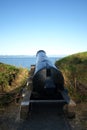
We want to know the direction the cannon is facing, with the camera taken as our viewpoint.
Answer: facing away from the viewer
